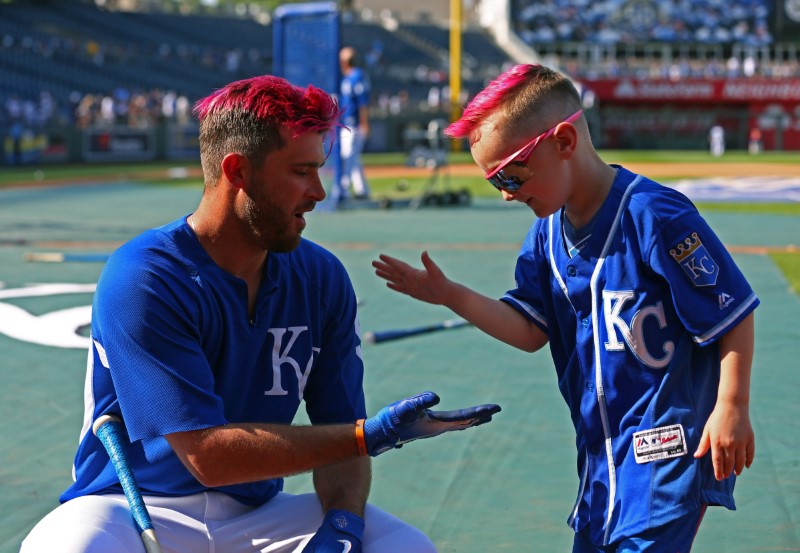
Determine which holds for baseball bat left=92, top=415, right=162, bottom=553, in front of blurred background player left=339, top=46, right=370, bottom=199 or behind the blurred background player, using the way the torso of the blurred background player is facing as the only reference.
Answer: in front

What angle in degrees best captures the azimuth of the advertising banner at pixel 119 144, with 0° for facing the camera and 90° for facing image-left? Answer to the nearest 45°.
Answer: approximately 0°

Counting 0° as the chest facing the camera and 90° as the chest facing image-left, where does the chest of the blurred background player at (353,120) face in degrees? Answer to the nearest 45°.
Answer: approximately 45°

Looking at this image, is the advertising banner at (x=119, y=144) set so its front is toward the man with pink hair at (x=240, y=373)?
yes

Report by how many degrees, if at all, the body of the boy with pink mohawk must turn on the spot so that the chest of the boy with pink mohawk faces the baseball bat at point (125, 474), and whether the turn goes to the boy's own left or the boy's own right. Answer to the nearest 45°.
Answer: approximately 45° to the boy's own right

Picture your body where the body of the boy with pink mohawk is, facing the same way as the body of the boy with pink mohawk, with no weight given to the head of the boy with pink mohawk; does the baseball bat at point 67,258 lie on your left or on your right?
on your right

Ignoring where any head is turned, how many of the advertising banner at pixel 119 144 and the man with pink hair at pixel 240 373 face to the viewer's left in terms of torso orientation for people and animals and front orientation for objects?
0

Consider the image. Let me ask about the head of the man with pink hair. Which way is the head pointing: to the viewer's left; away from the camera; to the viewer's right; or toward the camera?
to the viewer's right

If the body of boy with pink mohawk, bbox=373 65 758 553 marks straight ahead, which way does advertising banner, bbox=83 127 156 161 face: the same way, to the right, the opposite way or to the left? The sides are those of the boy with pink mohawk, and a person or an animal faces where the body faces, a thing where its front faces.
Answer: to the left

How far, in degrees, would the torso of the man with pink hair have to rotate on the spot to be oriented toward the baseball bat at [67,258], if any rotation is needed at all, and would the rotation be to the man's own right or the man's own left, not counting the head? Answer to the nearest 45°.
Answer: approximately 135° to the man's own left
